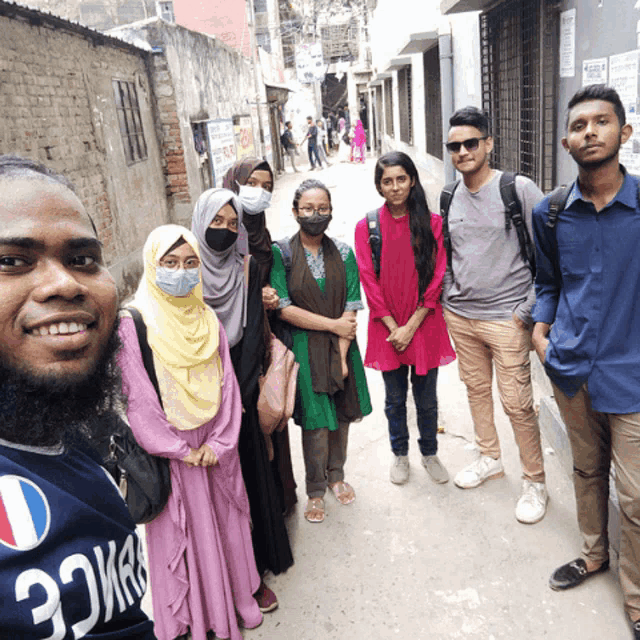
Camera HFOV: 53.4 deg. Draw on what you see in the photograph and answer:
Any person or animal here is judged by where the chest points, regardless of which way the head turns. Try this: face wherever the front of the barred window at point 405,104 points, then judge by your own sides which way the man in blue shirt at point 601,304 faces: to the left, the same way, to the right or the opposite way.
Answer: to the left

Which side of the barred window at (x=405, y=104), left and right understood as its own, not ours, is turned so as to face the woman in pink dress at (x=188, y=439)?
left

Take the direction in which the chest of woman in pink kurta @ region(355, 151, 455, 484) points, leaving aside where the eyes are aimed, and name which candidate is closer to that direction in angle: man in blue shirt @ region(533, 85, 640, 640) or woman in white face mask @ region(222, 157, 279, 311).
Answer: the man in blue shirt

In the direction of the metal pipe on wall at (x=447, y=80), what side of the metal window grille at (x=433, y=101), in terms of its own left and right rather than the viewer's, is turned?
left

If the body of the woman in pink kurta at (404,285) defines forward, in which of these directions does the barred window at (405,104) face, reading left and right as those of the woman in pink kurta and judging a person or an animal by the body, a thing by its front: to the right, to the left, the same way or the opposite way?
to the right

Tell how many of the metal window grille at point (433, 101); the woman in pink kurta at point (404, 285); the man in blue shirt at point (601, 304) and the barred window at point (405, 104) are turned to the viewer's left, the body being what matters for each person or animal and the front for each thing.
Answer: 2

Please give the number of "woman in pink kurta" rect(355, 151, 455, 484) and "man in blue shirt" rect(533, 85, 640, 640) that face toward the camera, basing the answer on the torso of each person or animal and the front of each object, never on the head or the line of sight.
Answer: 2

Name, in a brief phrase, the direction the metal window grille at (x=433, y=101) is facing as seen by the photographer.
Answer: facing to the left of the viewer

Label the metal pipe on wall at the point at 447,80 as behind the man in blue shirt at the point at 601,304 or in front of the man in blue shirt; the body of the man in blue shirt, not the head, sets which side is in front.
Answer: behind

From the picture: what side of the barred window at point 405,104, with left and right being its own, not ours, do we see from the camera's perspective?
left

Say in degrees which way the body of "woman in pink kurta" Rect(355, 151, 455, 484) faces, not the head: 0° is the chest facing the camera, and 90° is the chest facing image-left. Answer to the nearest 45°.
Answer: approximately 0°

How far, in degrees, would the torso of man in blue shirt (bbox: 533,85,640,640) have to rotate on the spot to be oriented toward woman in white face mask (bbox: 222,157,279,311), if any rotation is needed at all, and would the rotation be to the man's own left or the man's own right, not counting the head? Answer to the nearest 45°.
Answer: approximately 90° to the man's own right
